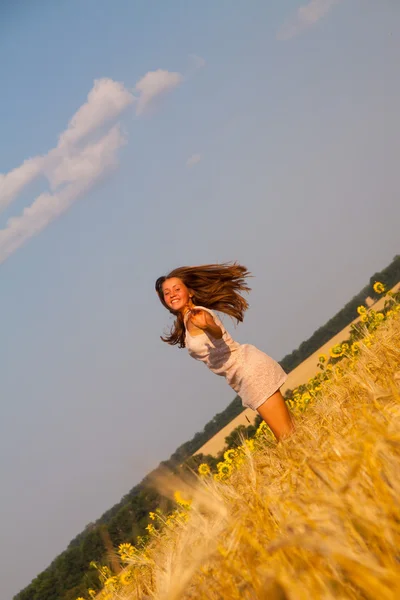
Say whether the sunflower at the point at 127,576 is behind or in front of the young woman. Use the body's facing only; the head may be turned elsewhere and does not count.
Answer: in front

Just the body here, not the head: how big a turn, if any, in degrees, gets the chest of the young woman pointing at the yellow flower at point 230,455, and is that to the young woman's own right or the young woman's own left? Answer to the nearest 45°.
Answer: approximately 90° to the young woman's own right
